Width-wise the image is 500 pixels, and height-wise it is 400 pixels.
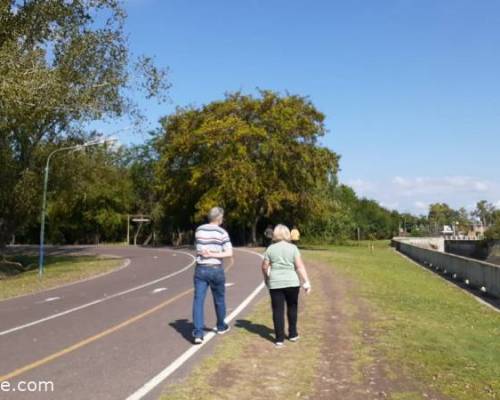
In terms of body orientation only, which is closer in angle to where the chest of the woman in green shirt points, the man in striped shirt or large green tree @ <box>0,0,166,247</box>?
the large green tree

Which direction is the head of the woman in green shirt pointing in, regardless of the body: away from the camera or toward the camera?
away from the camera

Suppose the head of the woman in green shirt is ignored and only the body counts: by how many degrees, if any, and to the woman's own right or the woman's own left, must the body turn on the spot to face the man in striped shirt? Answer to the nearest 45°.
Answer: approximately 90° to the woman's own left

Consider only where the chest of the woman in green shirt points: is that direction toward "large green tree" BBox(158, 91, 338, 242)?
yes

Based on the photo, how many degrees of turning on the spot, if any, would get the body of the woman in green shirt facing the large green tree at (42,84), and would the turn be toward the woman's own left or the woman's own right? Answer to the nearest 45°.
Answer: approximately 45° to the woman's own left

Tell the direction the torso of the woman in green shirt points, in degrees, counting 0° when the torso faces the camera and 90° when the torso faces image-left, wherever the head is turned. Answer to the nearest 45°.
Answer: approximately 180°

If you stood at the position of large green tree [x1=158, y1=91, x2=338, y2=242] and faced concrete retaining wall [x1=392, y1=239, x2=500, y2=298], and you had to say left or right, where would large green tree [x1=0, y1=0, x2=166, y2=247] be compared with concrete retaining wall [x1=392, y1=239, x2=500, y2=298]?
right
